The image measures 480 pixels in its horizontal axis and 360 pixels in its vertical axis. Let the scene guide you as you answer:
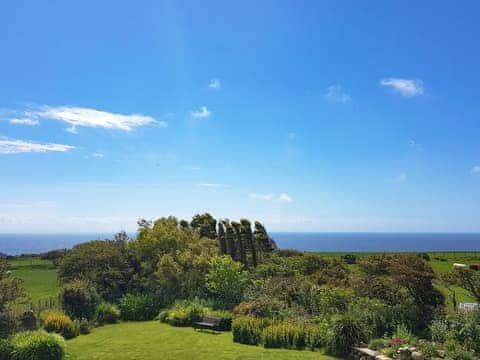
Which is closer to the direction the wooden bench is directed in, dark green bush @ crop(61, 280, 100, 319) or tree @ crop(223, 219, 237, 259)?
the dark green bush

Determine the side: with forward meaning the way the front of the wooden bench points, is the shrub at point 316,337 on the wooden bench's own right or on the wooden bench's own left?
on the wooden bench's own left

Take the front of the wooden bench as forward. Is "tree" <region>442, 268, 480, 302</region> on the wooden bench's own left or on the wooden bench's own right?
on the wooden bench's own left

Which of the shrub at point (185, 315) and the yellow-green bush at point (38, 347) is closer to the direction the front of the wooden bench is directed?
the yellow-green bush

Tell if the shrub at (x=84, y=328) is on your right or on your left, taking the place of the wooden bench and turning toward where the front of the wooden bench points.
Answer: on your right

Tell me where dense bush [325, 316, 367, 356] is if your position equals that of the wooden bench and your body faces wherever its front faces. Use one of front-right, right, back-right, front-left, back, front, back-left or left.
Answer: left

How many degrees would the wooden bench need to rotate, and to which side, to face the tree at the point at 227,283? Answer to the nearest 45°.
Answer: approximately 135° to its right

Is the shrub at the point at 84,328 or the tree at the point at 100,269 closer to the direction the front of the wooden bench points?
the shrub

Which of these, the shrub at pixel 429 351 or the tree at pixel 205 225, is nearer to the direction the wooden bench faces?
the shrub

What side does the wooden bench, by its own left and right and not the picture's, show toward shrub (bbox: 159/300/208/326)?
right

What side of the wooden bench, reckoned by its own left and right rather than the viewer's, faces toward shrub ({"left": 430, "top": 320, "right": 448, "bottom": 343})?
left

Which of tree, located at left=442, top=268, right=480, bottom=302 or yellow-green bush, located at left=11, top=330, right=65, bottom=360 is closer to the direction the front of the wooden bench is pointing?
the yellow-green bush

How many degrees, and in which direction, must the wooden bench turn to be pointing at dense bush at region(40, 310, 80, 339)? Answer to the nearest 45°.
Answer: approximately 45° to its right

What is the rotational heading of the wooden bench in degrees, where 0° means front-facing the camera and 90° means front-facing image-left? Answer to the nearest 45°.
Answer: approximately 45°

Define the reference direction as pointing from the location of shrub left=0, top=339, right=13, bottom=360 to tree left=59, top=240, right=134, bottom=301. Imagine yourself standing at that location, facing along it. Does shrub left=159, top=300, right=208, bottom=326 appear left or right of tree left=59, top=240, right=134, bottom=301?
right
